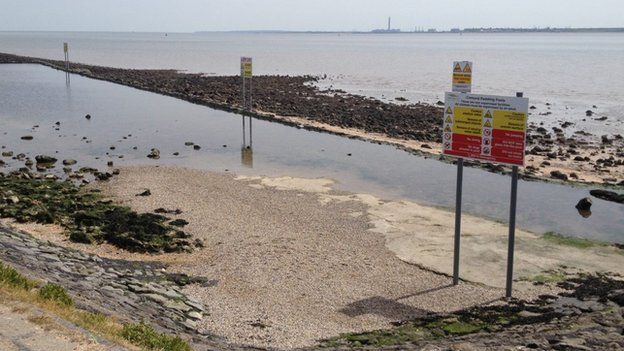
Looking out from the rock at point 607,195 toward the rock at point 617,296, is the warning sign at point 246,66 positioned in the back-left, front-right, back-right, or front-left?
back-right

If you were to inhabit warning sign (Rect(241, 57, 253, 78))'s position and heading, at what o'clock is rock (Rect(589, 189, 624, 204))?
The rock is roughly at 11 o'clock from the warning sign.

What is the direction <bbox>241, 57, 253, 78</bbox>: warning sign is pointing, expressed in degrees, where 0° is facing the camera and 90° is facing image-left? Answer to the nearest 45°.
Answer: approximately 0°

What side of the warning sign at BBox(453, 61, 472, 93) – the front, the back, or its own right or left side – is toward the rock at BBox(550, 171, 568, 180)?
back

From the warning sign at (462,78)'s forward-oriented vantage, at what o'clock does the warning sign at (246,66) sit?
the warning sign at (246,66) is roughly at 5 o'clock from the warning sign at (462,78).

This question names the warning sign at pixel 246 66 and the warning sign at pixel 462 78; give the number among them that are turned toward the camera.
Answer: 2

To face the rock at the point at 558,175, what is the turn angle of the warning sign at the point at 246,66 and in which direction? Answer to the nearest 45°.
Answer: approximately 45° to its left

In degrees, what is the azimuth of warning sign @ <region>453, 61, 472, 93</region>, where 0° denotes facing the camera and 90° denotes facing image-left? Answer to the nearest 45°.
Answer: approximately 0°

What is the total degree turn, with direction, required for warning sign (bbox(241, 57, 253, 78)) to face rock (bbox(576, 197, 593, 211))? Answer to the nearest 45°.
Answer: approximately 45° to its left

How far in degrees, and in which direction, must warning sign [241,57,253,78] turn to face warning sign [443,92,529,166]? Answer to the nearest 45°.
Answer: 0° — it already faces it
